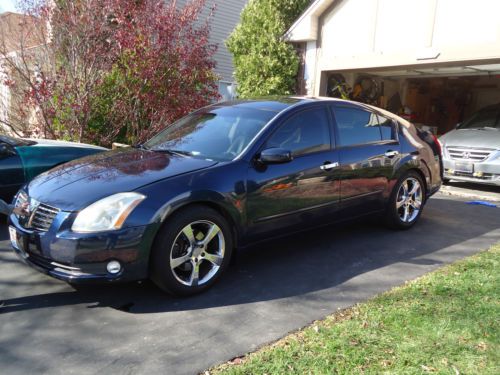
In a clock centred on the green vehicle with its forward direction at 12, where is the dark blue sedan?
The dark blue sedan is roughly at 2 o'clock from the green vehicle.

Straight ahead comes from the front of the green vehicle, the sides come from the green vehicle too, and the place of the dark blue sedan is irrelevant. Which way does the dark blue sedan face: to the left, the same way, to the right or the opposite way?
the opposite way

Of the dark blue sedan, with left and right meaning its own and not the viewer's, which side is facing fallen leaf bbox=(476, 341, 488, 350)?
left

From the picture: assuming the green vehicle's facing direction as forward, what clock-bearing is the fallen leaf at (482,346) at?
The fallen leaf is roughly at 2 o'clock from the green vehicle.

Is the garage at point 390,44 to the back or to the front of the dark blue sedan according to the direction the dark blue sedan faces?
to the back

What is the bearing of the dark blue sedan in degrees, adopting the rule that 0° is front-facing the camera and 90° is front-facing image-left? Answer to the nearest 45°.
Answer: approximately 45°

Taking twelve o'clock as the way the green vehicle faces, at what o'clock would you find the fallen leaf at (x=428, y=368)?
The fallen leaf is roughly at 2 o'clock from the green vehicle.

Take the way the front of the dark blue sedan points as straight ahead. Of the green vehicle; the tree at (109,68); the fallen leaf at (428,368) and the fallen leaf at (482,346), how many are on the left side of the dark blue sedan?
2
